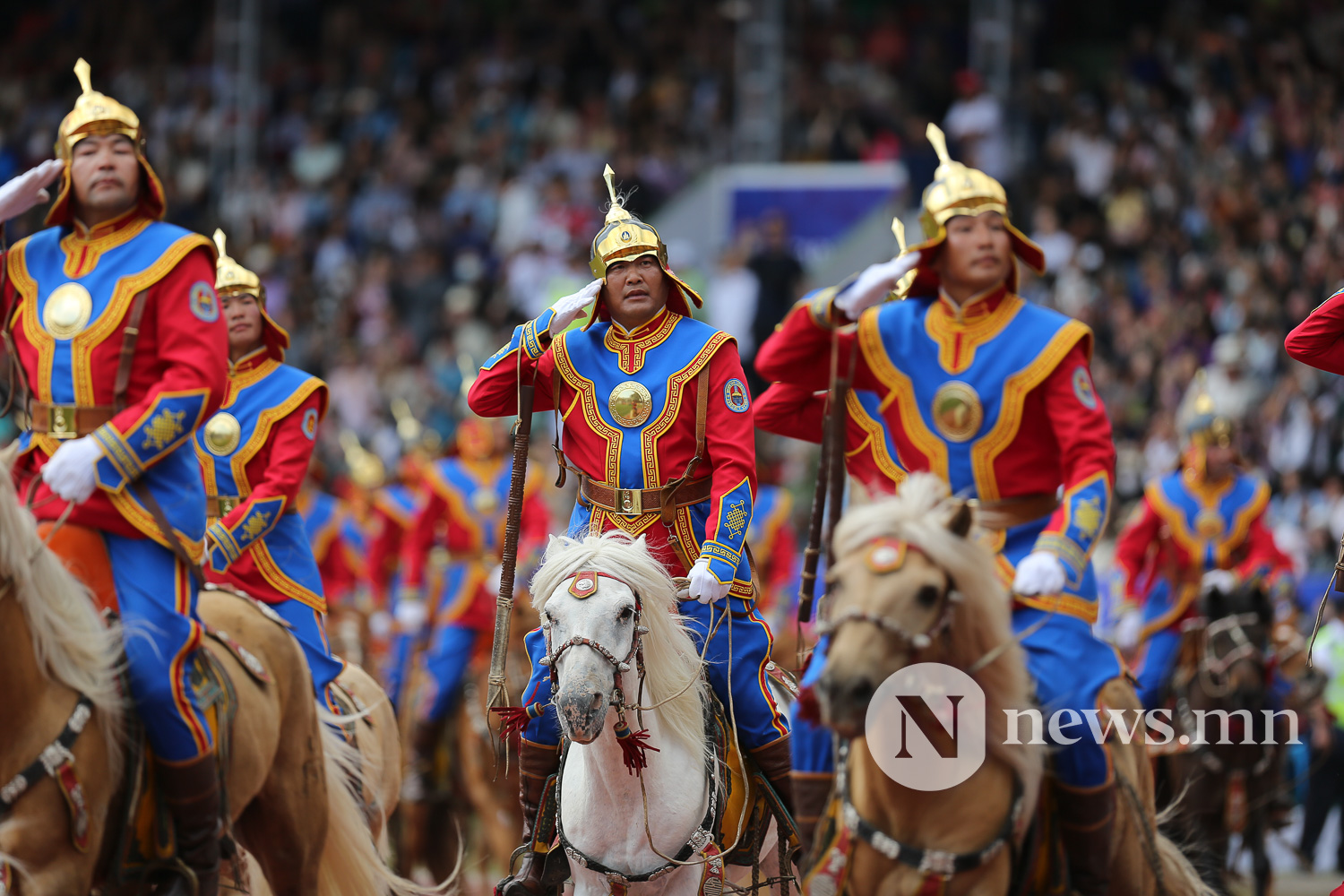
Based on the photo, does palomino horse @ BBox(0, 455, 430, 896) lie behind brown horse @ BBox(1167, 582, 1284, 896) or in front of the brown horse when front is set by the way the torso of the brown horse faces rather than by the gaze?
in front

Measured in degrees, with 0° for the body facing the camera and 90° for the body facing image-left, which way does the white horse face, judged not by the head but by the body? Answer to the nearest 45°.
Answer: approximately 0°

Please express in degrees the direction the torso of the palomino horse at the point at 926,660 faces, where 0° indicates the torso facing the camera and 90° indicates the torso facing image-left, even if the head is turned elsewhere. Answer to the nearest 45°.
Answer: approximately 45°

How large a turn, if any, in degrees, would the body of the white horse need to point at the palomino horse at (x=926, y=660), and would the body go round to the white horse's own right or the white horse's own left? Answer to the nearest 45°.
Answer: approximately 45° to the white horse's own left

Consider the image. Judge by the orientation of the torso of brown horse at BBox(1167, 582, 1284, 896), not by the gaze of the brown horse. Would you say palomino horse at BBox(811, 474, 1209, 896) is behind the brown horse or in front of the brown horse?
in front

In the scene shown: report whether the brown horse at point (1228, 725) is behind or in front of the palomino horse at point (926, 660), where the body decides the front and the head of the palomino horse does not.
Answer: behind

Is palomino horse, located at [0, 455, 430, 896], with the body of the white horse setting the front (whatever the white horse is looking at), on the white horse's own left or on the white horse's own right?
on the white horse's own right

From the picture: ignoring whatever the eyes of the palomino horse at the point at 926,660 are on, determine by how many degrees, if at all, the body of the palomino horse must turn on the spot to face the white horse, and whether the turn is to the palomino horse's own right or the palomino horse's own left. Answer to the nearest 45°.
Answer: approximately 90° to the palomino horse's own right

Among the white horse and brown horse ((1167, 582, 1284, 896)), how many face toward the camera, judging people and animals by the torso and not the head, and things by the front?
2
